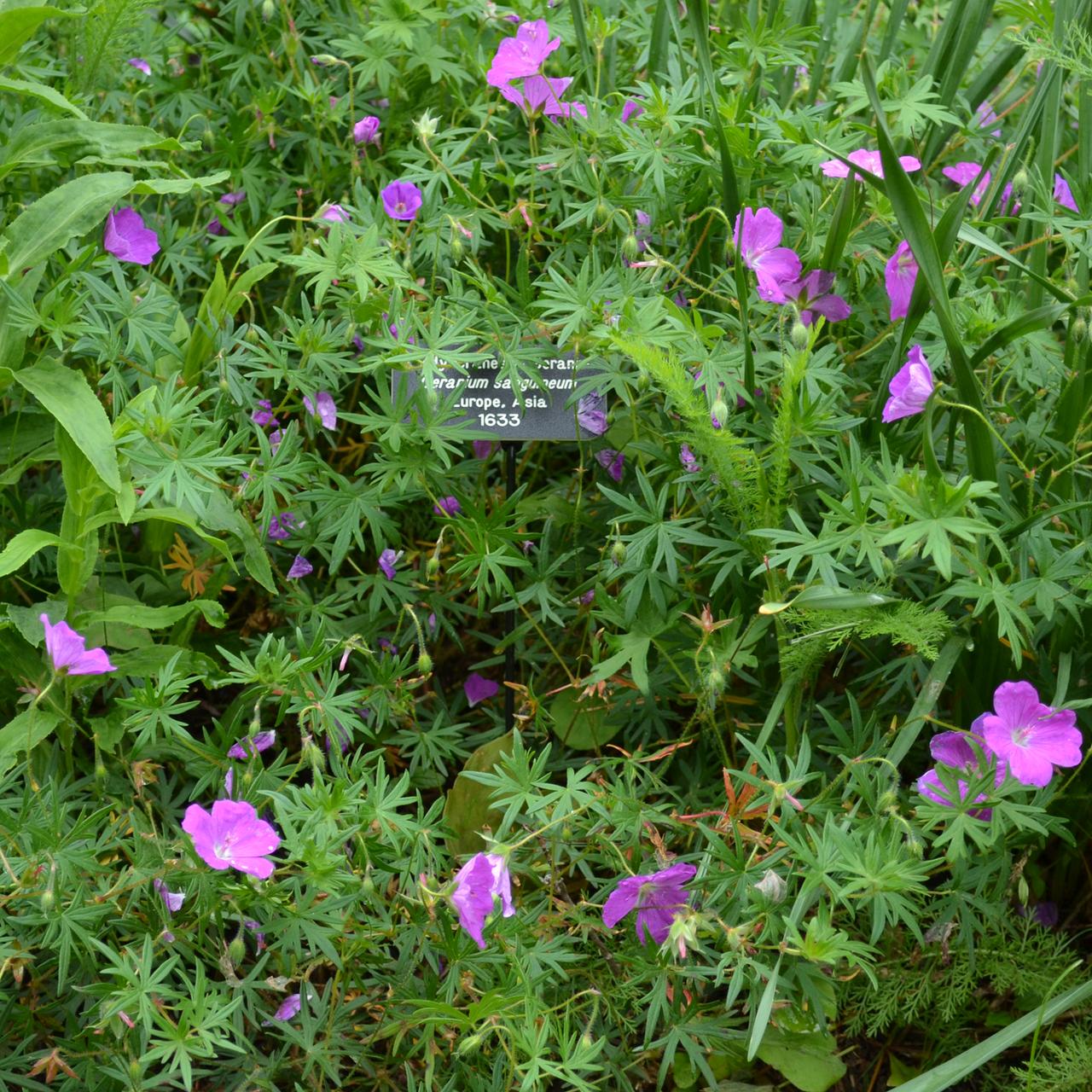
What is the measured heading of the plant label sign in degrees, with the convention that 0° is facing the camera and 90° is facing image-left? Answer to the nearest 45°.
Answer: approximately 0°

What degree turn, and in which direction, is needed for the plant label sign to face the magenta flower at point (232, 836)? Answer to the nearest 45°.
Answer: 0° — it already faces it
